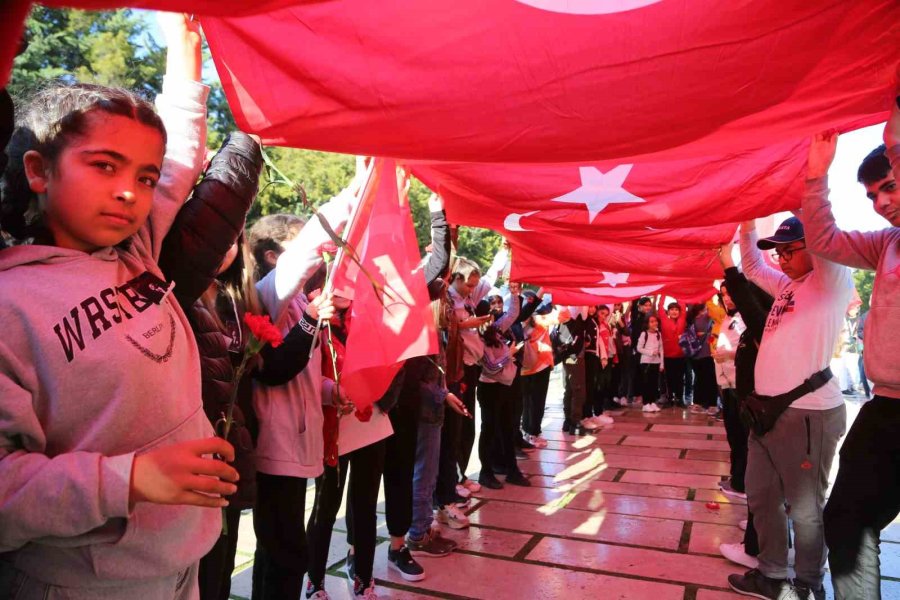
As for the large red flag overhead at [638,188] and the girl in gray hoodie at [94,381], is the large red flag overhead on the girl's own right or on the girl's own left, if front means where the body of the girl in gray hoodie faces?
on the girl's own left

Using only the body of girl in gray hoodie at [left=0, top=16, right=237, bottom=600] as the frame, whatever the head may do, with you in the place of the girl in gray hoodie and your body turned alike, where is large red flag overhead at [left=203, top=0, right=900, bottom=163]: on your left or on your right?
on your left

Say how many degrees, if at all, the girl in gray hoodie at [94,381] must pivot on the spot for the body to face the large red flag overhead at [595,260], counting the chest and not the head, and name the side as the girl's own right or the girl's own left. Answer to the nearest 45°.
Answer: approximately 90° to the girl's own left

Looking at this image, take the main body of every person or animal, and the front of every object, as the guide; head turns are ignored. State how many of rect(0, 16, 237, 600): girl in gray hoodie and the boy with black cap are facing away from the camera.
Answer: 0

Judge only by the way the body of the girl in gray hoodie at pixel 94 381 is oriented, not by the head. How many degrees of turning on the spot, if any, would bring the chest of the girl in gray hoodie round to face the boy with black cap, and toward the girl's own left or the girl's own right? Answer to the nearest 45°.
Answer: approximately 45° to the girl's own left

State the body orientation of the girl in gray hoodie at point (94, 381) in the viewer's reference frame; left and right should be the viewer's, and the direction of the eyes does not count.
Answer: facing the viewer and to the right of the viewer

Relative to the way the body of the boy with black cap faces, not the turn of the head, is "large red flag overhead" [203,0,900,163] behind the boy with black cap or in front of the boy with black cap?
in front

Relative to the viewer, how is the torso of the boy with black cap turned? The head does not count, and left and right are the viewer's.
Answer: facing the viewer and to the left of the viewer

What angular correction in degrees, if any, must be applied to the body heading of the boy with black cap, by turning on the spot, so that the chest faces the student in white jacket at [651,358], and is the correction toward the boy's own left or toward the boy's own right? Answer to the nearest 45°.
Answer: approximately 135° to the boy's own right

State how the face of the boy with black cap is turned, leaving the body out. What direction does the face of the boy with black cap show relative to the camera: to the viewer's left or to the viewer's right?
to the viewer's left
